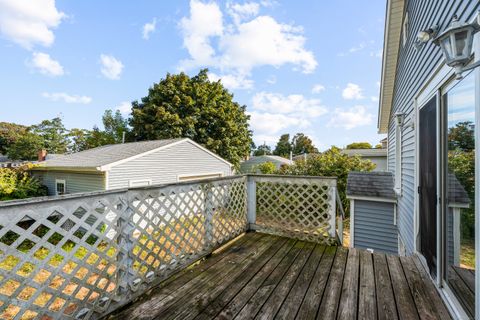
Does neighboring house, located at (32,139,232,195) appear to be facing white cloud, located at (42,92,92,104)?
no

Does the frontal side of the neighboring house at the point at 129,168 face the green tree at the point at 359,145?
no

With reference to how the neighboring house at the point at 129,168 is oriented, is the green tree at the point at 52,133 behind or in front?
behind

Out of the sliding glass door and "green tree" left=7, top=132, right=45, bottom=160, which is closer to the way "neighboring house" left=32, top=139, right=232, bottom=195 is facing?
the sliding glass door

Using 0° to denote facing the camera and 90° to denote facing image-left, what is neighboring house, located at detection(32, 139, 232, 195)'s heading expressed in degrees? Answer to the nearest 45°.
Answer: approximately 315°

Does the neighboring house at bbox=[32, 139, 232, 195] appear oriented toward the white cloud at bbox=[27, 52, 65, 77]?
no

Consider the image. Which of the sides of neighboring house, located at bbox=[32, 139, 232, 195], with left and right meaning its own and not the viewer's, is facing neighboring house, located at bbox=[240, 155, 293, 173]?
left

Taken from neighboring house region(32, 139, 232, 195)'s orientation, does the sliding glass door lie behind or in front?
in front
